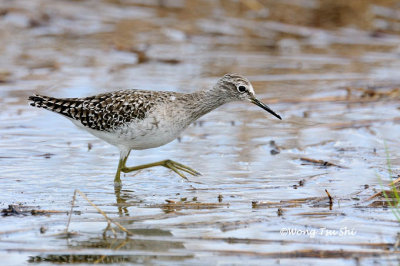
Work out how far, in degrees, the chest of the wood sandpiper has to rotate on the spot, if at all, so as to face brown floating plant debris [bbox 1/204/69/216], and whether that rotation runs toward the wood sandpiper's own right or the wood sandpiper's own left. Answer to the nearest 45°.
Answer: approximately 135° to the wood sandpiper's own right

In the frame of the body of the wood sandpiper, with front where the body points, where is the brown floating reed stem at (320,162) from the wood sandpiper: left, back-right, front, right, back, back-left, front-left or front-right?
front

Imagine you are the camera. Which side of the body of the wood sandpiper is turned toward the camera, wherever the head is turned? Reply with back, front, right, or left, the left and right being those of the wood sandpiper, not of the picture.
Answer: right

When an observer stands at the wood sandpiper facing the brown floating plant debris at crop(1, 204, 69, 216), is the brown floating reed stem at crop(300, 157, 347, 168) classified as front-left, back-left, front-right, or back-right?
back-left

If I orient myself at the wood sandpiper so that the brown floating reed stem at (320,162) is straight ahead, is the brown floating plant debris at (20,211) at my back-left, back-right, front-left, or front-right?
back-right
